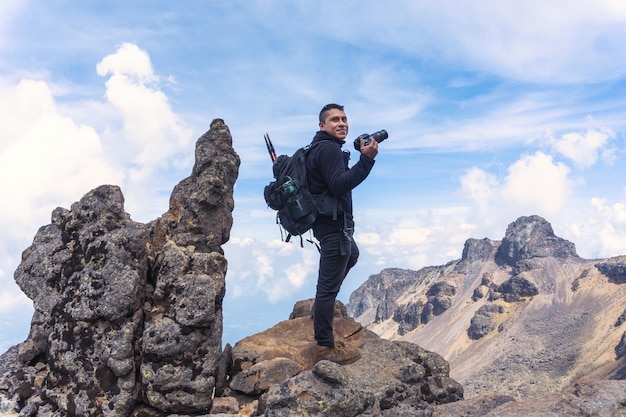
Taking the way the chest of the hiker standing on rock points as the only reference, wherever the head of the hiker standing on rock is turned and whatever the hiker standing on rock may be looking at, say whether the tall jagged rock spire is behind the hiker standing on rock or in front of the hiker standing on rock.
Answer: behind

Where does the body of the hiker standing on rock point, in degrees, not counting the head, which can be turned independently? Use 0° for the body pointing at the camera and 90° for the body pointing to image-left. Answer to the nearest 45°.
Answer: approximately 270°
